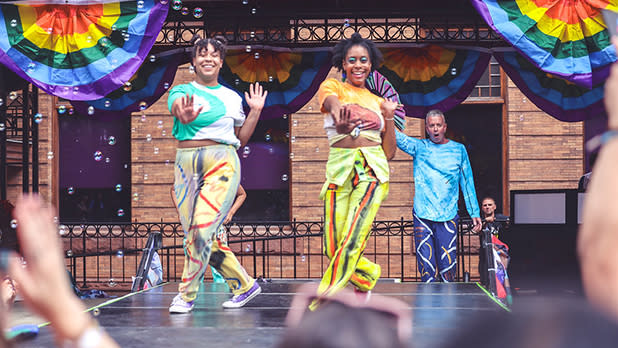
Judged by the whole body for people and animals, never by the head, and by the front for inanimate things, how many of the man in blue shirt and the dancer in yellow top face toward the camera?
2

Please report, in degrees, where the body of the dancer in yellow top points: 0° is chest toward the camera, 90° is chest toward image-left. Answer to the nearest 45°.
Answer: approximately 0°

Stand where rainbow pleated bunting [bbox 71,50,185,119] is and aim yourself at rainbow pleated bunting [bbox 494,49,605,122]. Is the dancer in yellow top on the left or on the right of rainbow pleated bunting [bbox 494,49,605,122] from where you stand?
right

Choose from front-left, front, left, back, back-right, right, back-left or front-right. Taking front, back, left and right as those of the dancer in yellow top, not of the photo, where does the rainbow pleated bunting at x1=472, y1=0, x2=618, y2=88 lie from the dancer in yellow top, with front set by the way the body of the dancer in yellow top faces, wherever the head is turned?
back-left

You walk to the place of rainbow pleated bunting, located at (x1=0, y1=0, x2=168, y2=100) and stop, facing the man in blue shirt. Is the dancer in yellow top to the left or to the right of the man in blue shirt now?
right

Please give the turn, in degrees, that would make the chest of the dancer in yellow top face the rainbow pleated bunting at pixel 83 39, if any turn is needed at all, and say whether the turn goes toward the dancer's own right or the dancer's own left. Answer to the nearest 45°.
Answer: approximately 135° to the dancer's own right

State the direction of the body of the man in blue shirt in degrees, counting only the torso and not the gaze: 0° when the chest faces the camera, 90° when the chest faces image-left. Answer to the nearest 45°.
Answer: approximately 0°

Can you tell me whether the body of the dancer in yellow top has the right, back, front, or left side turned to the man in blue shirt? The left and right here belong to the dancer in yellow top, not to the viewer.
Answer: back

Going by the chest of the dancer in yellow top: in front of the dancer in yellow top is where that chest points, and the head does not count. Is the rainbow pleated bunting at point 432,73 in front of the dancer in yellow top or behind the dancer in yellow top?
behind
